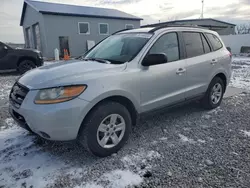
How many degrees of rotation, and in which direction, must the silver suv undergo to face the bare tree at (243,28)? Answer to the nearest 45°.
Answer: approximately 180°

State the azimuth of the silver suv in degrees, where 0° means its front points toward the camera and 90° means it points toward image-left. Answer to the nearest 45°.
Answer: approximately 45°

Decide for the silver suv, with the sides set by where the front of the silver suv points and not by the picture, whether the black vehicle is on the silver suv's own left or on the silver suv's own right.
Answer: on the silver suv's own right
